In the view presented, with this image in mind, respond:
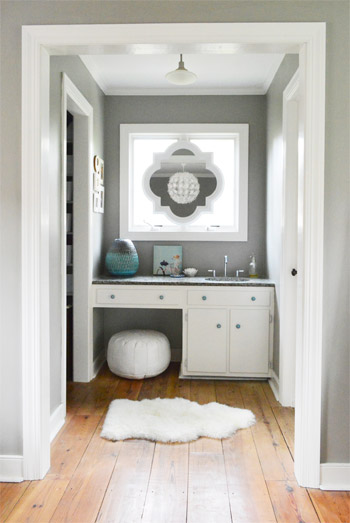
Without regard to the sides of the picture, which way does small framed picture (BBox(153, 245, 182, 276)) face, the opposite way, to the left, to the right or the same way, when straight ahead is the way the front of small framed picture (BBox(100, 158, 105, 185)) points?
to the right

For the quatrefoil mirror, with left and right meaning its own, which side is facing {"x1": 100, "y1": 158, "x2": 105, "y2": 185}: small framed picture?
right

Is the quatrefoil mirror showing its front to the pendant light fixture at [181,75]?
yes

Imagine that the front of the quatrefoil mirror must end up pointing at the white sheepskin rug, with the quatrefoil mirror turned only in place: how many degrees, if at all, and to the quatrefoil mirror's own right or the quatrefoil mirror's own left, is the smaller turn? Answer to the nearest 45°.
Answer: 0° — it already faces it

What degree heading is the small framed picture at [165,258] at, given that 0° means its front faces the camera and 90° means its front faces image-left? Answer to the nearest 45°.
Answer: approximately 0°

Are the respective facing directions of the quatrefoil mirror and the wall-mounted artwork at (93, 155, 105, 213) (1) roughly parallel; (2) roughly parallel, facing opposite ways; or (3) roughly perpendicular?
roughly perpendicular

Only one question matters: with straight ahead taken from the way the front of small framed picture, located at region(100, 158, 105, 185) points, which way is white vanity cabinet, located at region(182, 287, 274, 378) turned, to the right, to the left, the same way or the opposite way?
to the right

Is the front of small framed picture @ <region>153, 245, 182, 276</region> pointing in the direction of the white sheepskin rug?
yes

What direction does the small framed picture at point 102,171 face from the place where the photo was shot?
facing to the right of the viewer

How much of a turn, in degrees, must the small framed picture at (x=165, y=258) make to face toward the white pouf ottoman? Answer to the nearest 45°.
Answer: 0° — it already faces it
